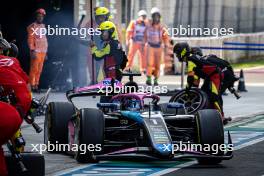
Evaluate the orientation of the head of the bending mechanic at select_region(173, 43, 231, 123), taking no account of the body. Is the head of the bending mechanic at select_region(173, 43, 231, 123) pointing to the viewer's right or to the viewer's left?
to the viewer's left

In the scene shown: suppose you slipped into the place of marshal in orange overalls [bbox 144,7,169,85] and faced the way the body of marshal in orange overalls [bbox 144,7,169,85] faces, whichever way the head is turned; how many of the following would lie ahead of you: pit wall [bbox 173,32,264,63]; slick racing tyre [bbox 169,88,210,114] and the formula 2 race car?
2

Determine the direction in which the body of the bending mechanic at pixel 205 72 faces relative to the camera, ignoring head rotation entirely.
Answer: to the viewer's left

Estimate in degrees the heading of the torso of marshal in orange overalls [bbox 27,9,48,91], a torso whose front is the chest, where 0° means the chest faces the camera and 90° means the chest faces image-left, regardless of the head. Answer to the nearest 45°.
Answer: approximately 315°

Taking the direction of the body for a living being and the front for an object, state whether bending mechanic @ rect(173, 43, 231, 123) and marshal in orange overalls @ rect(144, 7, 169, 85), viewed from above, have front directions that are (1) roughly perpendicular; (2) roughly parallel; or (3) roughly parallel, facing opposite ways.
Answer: roughly perpendicular

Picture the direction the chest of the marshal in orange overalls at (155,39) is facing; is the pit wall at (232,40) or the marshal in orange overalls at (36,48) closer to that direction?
the marshal in orange overalls at (36,48)

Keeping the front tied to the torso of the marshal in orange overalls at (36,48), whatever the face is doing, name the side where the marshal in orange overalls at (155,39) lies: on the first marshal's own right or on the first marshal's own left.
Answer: on the first marshal's own left
